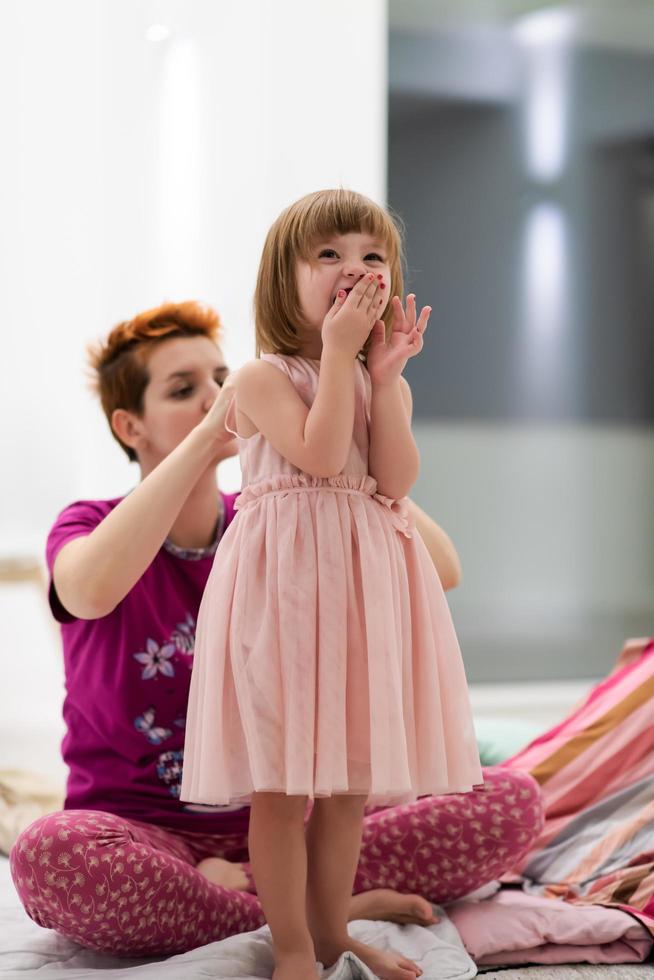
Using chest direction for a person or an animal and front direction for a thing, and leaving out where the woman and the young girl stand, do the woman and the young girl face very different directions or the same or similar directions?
same or similar directions

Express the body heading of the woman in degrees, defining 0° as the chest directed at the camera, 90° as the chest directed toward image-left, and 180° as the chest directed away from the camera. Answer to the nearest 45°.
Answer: approximately 315°

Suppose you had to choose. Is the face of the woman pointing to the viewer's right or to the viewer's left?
to the viewer's right

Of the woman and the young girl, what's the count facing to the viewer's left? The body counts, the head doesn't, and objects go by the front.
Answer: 0

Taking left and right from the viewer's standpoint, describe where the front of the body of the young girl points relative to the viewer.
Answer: facing the viewer and to the right of the viewer
